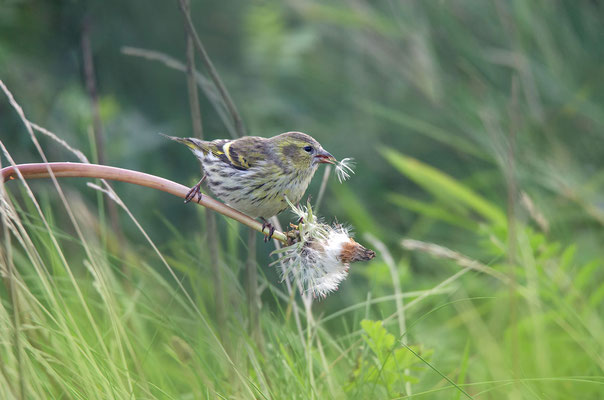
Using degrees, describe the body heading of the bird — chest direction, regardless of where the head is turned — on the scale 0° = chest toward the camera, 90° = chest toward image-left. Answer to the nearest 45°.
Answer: approximately 270°

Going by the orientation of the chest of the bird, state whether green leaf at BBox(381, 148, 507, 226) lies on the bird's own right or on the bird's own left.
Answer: on the bird's own left
